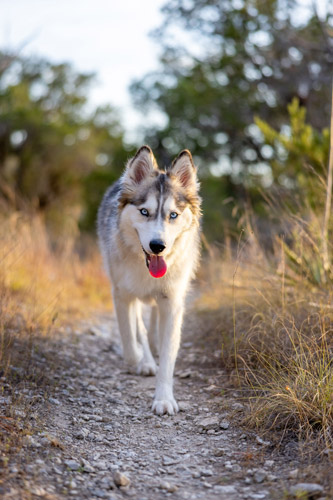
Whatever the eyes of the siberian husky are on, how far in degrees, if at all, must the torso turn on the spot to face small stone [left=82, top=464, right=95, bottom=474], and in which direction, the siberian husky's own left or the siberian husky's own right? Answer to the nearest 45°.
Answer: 0° — it already faces it

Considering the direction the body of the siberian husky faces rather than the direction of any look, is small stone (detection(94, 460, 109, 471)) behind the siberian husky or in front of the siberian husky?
in front

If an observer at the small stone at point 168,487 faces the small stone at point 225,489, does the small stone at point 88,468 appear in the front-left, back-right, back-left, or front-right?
back-left

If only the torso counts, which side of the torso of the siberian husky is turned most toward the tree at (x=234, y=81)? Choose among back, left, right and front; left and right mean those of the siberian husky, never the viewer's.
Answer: back

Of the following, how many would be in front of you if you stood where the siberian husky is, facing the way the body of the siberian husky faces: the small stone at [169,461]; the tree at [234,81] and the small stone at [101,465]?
2

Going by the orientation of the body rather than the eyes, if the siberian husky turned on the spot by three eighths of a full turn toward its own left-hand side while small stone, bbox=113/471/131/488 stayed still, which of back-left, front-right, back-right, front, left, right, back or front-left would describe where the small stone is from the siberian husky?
back-right

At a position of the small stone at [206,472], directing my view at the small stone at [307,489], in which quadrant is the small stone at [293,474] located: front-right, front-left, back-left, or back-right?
front-left

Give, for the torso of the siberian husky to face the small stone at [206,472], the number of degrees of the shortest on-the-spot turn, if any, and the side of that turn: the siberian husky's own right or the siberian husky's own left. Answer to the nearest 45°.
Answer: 0° — it already faces it

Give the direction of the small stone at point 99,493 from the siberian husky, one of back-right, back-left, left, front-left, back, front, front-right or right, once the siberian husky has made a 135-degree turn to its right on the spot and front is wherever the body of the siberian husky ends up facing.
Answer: back-left

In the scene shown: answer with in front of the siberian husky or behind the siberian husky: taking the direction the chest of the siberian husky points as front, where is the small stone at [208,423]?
in front

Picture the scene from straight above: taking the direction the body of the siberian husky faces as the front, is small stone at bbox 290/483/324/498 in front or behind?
in front

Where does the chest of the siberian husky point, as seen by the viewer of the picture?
toward the camera
